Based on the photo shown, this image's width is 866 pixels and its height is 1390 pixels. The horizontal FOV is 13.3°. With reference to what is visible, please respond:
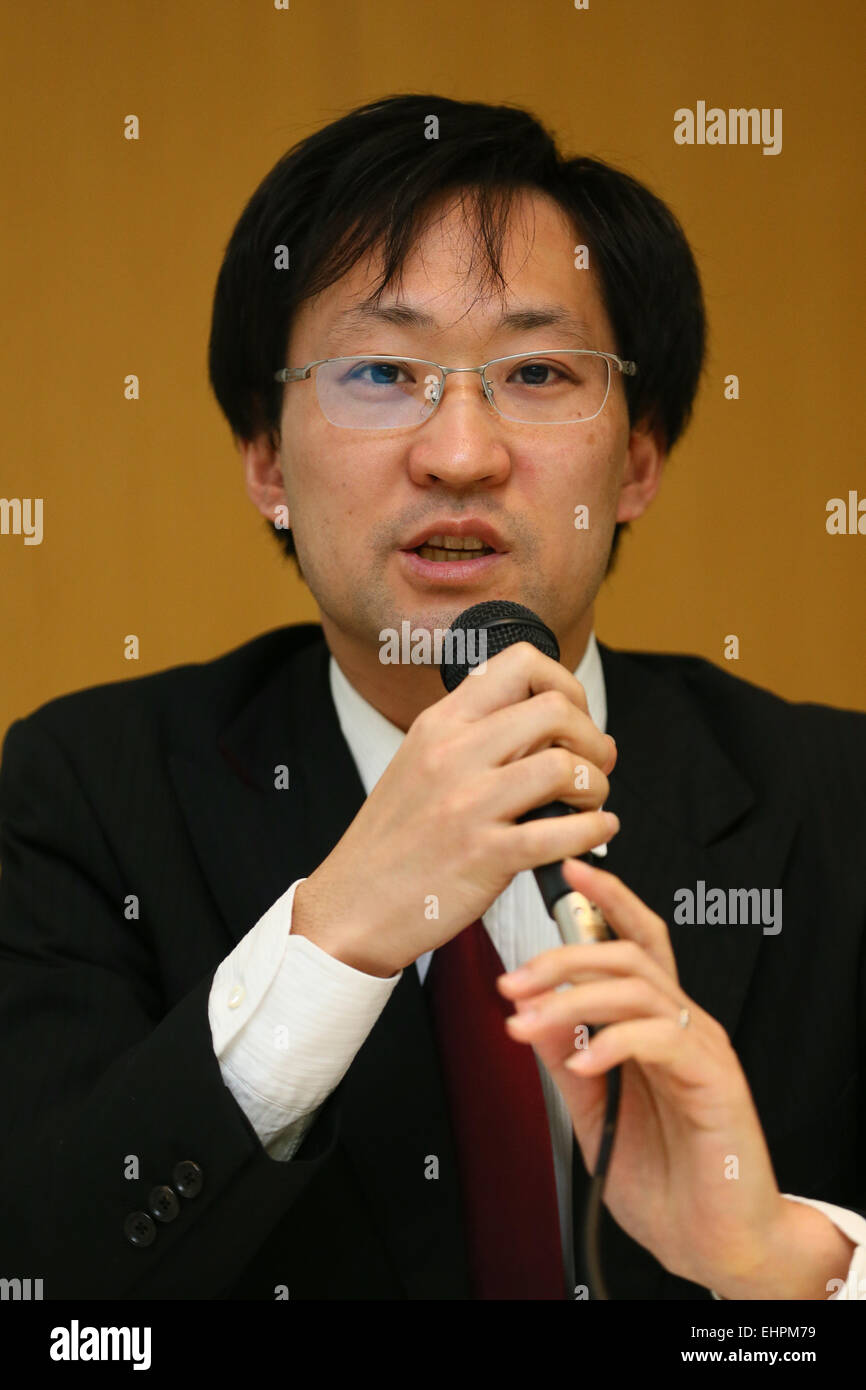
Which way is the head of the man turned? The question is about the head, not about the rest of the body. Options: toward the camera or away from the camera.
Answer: toward the camera

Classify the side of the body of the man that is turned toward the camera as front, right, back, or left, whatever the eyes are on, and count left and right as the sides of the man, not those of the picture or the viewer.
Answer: front
